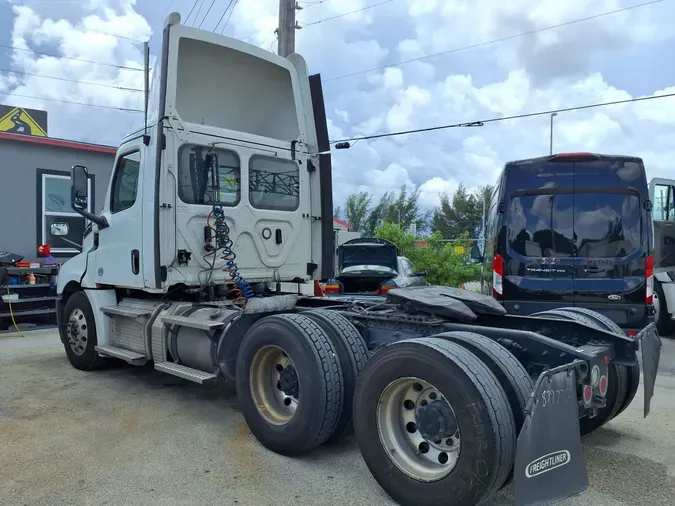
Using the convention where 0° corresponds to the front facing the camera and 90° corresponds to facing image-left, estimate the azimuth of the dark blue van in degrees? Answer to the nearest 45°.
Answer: approximately 180°

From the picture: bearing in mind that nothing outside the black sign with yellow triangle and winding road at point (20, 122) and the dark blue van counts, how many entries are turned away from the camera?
1

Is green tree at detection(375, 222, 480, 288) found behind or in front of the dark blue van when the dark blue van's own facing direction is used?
in front

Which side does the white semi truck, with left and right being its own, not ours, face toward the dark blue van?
right

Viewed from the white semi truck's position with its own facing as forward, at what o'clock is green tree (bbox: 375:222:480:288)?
The green tree is roughly at 2 o'clock from the white semi truck.

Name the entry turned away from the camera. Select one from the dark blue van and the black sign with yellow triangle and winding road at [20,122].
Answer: the dark blue van

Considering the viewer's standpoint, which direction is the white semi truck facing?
facing away from the viewer and to the left of the viewer

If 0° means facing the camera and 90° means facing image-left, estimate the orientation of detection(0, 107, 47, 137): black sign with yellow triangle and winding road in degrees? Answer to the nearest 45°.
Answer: approximately 0°

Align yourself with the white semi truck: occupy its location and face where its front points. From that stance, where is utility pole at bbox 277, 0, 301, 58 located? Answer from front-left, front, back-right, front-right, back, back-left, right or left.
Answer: front-right

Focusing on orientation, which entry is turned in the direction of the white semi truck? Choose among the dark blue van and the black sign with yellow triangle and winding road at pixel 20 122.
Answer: the black sign with yellow triangle and winding road
